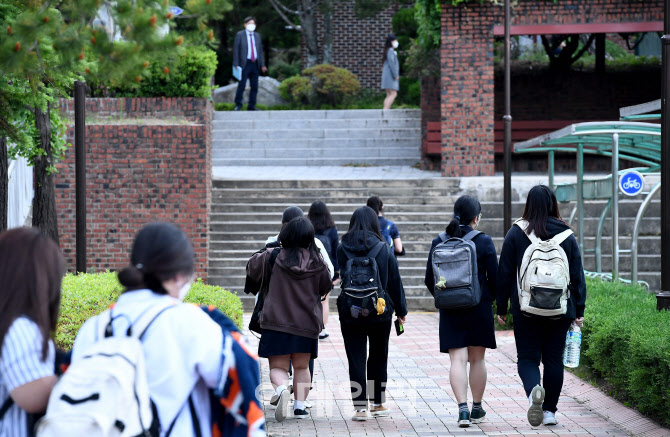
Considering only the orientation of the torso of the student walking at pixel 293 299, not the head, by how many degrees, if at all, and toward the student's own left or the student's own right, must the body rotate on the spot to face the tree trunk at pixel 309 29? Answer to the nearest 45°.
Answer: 0° — they already face it

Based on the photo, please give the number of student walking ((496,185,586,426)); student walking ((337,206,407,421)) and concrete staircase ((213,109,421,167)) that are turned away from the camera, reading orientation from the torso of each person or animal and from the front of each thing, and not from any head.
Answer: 2

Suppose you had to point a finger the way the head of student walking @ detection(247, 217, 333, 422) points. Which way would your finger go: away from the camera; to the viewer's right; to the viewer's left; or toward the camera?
away from the camera

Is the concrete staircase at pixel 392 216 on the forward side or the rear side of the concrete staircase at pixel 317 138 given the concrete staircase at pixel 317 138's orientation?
on the forward side

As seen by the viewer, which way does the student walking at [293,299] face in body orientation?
away from the camera

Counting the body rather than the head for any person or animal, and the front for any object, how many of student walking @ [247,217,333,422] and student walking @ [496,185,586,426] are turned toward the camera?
0

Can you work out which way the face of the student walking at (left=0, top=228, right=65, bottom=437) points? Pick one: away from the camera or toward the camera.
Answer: away from the camera

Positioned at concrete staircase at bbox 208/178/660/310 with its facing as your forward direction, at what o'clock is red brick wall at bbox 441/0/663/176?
The red brick wall is roughly at 7 o'clock from the concrete staircase.

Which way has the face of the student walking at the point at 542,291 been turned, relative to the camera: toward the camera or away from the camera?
away from the camera

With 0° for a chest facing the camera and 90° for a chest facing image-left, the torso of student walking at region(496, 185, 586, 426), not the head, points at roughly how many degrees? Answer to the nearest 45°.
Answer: approximately 180°

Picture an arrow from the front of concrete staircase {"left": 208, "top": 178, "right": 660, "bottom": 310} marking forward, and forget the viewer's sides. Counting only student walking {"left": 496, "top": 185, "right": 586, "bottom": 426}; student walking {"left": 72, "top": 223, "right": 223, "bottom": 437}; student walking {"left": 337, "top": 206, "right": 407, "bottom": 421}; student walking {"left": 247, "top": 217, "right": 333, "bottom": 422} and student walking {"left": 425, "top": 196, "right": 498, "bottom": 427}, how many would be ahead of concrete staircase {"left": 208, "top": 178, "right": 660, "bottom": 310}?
5

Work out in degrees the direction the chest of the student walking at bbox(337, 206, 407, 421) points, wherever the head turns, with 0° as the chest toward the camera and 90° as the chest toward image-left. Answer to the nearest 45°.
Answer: approximately 180°

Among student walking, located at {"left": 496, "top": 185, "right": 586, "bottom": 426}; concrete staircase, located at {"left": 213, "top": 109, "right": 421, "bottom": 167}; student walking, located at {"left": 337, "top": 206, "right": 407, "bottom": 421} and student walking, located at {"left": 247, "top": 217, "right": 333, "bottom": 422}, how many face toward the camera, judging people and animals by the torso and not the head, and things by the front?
1

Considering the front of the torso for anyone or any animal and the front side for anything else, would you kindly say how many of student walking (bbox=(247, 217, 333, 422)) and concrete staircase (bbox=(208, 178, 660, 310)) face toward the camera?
1

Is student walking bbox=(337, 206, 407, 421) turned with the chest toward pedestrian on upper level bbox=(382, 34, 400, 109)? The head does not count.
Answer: yes

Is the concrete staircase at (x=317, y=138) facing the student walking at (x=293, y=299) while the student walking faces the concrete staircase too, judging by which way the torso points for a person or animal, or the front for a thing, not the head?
yes

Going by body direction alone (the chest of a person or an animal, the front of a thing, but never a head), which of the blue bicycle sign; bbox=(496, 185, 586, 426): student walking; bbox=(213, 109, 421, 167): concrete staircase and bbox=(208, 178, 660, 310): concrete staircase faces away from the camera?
the student walking
